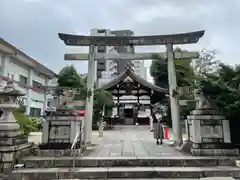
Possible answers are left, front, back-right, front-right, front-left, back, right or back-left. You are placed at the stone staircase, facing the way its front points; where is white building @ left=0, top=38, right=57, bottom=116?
back-right

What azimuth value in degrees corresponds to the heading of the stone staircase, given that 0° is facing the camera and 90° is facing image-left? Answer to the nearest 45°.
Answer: approximately 0°

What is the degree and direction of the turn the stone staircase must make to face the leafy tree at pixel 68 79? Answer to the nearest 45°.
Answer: approximately 135° to its right

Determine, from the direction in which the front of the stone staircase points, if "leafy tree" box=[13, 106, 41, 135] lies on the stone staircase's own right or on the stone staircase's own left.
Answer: on the stone staircase's own right

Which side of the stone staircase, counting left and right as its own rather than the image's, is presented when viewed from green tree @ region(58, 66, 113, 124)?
back

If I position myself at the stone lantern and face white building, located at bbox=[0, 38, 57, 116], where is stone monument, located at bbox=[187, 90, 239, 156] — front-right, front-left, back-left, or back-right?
back-right

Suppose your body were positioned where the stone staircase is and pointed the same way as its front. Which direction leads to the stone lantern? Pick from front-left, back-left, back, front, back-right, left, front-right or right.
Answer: right
